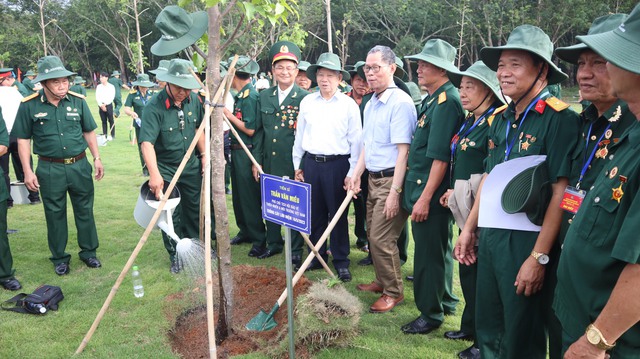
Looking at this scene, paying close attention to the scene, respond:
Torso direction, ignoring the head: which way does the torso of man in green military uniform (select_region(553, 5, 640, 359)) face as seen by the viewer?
to the viewer's left

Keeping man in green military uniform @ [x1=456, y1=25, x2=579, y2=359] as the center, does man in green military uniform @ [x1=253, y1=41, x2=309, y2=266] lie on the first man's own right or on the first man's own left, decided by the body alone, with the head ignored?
on the first man's own right

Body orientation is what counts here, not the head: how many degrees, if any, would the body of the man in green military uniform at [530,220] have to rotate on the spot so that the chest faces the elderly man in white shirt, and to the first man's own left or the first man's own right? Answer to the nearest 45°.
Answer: approximately 90° to the first man's own right

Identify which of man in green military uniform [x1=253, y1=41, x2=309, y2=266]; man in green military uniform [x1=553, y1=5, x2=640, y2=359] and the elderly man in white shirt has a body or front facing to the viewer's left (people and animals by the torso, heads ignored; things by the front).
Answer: man in green military uniform [x1=553, y1=5, x2=640, y2=359]

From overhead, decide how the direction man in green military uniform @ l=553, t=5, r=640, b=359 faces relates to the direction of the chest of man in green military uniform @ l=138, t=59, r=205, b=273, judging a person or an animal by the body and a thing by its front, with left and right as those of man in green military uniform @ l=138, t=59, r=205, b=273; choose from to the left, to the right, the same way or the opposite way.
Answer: to the right

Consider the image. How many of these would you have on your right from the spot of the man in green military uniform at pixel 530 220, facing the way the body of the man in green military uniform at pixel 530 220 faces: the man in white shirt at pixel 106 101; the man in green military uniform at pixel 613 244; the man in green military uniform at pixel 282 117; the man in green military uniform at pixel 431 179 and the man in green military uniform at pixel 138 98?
4

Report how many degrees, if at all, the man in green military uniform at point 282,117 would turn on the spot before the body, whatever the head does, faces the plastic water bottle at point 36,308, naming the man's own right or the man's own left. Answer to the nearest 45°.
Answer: approximately 45° to the man's own right

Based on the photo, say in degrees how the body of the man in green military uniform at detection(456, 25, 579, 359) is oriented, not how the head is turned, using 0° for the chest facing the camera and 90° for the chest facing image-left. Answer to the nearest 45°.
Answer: approximately 45°

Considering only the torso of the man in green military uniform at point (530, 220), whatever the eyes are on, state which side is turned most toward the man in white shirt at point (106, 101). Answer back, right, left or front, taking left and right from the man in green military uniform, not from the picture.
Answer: right
